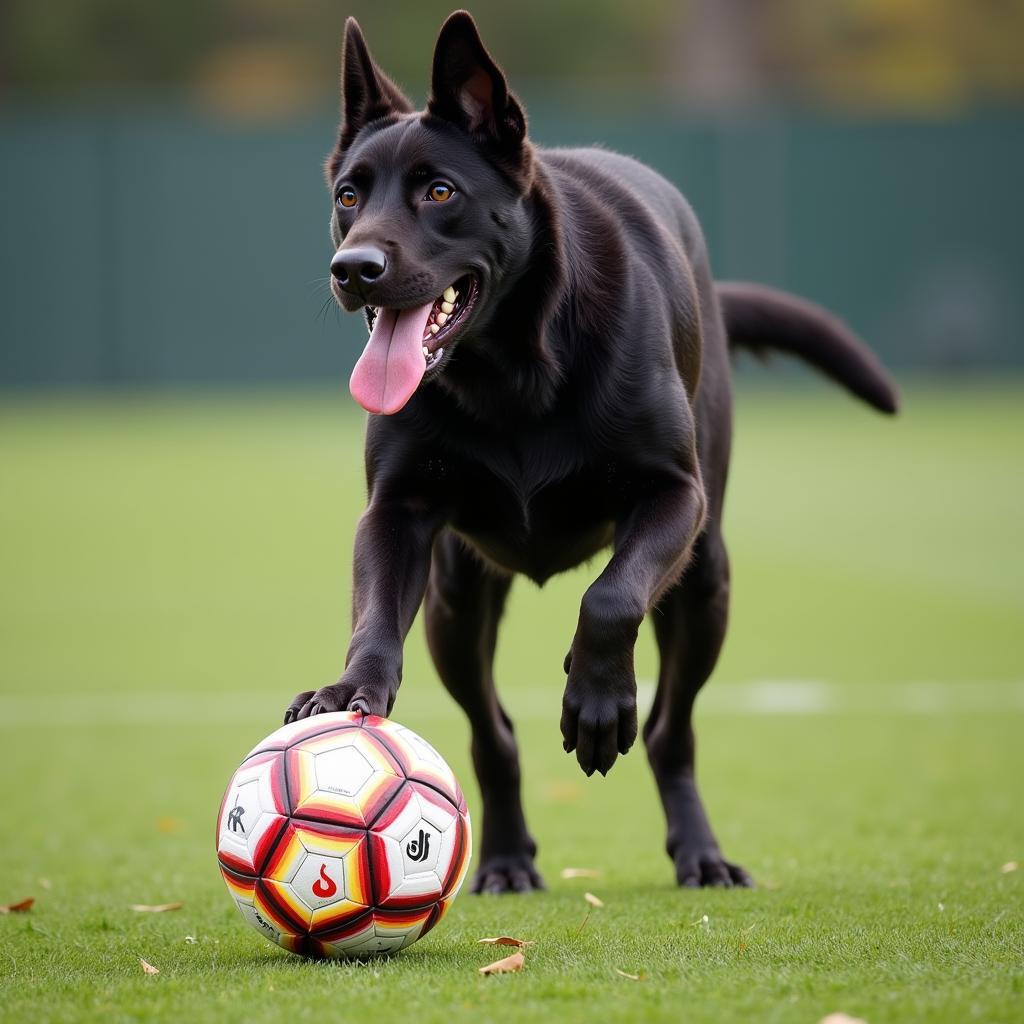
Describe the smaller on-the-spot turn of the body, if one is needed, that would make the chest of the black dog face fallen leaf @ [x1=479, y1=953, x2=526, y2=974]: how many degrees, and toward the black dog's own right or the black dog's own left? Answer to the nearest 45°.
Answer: approximately 45° to the black dog's own left

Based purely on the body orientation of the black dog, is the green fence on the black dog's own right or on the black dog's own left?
on the black dog's own right

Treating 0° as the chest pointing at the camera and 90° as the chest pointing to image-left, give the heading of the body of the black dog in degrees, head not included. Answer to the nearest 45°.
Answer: approximately 45°
